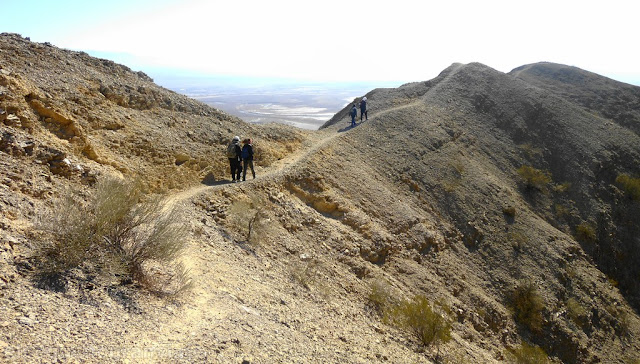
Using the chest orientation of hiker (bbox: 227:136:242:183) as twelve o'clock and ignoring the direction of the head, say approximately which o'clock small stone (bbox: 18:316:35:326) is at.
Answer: The small stone is roughly at 5 o'clock from the hiker.

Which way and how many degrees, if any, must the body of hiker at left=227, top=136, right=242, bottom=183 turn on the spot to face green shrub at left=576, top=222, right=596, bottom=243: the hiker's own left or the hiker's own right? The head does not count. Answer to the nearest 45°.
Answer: approximately 45° to the hiker's own right

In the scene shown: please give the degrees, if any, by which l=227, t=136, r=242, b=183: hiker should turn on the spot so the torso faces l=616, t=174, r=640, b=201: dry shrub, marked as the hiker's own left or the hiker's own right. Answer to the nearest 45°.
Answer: approximately 45° to the hiker's own right

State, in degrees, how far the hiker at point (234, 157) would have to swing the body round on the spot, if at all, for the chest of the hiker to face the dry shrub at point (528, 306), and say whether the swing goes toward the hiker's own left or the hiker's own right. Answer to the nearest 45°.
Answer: approximately 45° to the hiker's own right

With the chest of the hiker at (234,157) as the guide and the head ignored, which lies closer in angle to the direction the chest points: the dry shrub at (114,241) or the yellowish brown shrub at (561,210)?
the yellowish brown shrub

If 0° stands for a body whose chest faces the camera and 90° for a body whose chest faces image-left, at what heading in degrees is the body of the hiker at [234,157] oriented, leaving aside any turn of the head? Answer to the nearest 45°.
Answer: approximately 225°

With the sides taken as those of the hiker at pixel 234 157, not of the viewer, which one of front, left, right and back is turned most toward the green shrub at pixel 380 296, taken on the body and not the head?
right

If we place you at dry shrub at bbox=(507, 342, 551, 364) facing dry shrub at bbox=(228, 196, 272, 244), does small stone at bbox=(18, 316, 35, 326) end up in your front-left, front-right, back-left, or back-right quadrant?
front-left
